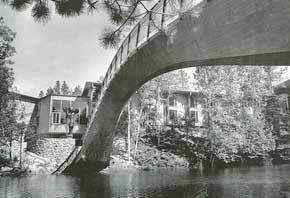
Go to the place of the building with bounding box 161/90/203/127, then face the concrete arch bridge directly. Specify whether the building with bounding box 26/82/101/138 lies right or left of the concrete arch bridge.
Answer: right

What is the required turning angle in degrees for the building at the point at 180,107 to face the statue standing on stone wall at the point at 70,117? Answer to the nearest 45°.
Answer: approximately 45° to its right

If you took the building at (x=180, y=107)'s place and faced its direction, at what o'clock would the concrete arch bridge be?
The concrete arch bridge is roughly at 12 o'clock from the building.

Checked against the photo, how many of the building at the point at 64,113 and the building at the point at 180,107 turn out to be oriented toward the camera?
2

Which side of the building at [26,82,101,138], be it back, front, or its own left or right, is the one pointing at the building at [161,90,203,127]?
left

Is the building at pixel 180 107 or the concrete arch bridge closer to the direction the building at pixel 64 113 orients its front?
the concrete arch bridge

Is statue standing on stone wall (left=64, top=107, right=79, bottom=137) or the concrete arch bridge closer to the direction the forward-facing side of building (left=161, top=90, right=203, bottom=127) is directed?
the concrete arch bridge

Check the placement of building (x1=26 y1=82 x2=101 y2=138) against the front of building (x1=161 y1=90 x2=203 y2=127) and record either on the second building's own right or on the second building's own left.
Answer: on the second building's own right

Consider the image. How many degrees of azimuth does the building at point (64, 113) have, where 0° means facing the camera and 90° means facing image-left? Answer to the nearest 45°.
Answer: approximately 0°

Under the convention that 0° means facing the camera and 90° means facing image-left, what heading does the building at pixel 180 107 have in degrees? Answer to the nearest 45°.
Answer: approximately 0°
